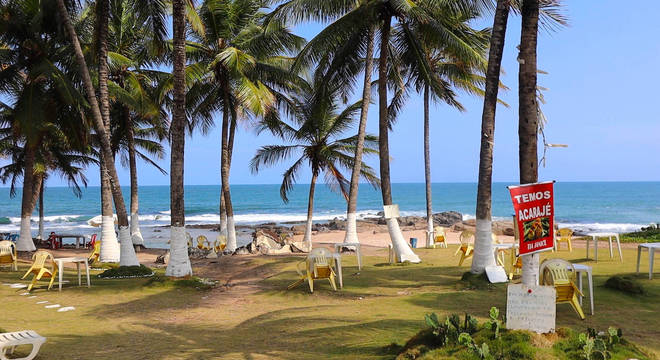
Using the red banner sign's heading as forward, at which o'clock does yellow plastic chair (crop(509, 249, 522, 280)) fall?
The yellow plastic chair is roughly at 6 o'clock from the red banner sign.

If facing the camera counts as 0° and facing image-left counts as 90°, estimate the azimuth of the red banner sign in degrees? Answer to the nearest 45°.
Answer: approximately 0°

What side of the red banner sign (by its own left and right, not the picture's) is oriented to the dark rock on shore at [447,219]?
back

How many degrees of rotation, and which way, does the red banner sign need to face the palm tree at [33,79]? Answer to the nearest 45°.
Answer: approximately 135° to its right

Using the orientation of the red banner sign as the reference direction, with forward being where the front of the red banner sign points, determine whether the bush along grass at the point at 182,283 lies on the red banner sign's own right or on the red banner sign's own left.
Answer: on the red banner sign's own right

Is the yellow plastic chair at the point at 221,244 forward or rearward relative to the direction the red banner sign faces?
rearward

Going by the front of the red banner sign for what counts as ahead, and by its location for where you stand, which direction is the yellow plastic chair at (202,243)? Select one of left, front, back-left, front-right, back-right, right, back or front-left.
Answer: back-right

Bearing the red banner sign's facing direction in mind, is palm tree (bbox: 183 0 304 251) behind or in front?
behind

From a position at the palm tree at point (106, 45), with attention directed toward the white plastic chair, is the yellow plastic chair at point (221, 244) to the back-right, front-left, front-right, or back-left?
back-left

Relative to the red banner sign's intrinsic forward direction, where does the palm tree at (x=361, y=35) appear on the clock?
The palm tree is roughly at 5 o'clock from the red banner sign.

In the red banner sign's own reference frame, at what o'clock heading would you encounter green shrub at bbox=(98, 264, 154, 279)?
The green shrub is roughly at 4 o'clock from the red banner sign.
